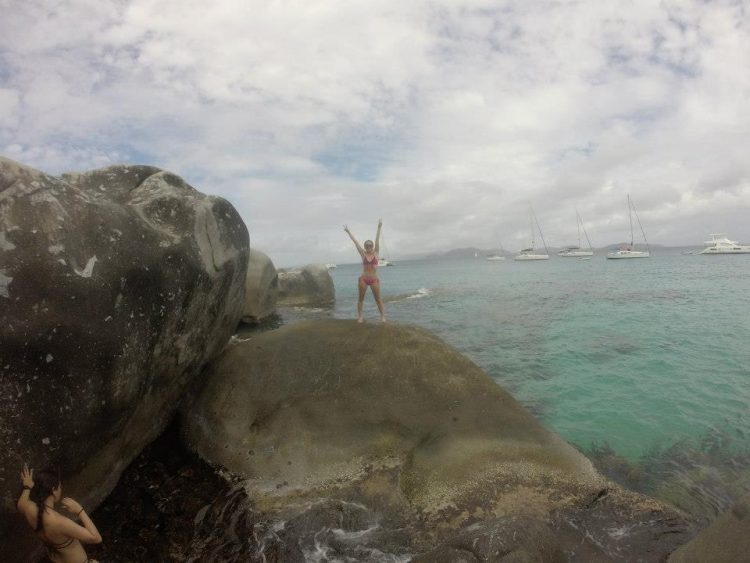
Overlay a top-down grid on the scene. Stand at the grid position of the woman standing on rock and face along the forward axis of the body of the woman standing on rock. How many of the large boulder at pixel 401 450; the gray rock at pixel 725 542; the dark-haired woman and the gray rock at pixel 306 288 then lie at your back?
1

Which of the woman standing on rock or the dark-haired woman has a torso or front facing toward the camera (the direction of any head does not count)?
the woman standing on rock

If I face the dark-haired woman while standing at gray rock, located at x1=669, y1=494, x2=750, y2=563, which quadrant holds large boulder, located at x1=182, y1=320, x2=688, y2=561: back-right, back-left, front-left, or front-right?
front-right

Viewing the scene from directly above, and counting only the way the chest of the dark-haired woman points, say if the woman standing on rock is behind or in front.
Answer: in front

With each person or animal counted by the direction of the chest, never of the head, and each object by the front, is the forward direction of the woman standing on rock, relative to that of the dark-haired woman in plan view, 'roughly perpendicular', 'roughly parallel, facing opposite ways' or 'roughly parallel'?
roughly parallel, facing opposite ways

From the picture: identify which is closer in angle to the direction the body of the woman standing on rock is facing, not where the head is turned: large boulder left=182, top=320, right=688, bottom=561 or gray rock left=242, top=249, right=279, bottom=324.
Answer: the large boulder

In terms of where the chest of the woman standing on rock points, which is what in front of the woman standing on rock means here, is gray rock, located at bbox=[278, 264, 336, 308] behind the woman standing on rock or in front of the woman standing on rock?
behind

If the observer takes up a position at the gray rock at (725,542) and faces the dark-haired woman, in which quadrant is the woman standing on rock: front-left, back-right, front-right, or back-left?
front-right

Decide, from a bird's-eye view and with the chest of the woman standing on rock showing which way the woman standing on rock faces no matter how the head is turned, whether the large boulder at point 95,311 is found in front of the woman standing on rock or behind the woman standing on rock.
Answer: in front

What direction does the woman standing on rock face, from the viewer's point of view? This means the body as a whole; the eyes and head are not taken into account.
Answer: toward the camera

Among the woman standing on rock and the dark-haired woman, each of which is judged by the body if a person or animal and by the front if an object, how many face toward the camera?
1
